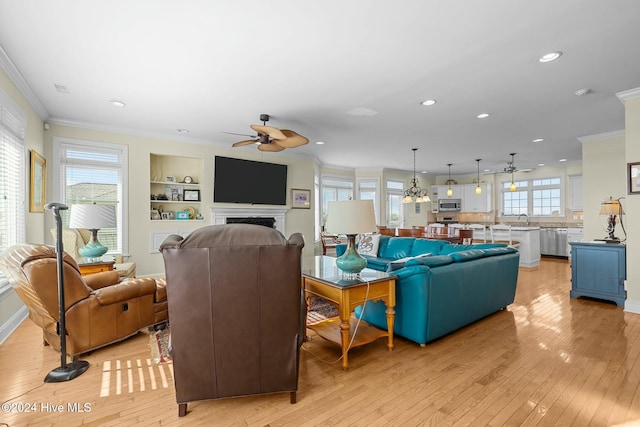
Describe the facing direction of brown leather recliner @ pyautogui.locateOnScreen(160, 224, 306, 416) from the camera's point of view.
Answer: facing away from the viewer

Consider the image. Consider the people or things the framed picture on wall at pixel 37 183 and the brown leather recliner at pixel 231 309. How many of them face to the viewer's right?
1

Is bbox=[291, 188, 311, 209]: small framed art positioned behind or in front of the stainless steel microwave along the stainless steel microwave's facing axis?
in front

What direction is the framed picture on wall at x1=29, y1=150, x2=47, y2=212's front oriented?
to the viewer's right

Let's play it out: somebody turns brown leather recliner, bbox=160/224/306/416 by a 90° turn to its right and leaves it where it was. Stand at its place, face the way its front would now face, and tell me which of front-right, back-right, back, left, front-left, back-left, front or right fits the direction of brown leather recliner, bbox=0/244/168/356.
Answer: back-left

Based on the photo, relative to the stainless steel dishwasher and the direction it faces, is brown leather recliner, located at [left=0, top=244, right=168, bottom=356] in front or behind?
in front

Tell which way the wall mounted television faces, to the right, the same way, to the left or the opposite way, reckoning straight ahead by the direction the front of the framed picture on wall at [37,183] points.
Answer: to the right

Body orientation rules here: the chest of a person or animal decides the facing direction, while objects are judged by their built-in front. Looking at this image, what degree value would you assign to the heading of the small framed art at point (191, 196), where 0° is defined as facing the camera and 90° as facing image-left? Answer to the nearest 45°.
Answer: approximately 0°

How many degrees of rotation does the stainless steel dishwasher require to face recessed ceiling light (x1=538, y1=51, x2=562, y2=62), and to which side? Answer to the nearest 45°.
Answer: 0° — it already faces it

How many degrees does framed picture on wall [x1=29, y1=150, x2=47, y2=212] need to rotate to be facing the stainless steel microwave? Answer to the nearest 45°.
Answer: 0° — it already faces it

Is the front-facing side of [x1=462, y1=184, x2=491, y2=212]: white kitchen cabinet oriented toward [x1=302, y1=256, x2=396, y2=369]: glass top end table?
yes

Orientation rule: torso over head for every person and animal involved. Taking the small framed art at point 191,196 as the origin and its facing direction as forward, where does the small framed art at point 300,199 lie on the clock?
the small framed art at point 300,199 is roughly at 9 o'clock from the small framed art at point 191,196.

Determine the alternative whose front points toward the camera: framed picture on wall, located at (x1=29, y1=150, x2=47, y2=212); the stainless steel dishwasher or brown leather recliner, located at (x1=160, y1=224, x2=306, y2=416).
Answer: the stainless steel dishwasher

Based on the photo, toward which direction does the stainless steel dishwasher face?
toward the camera
